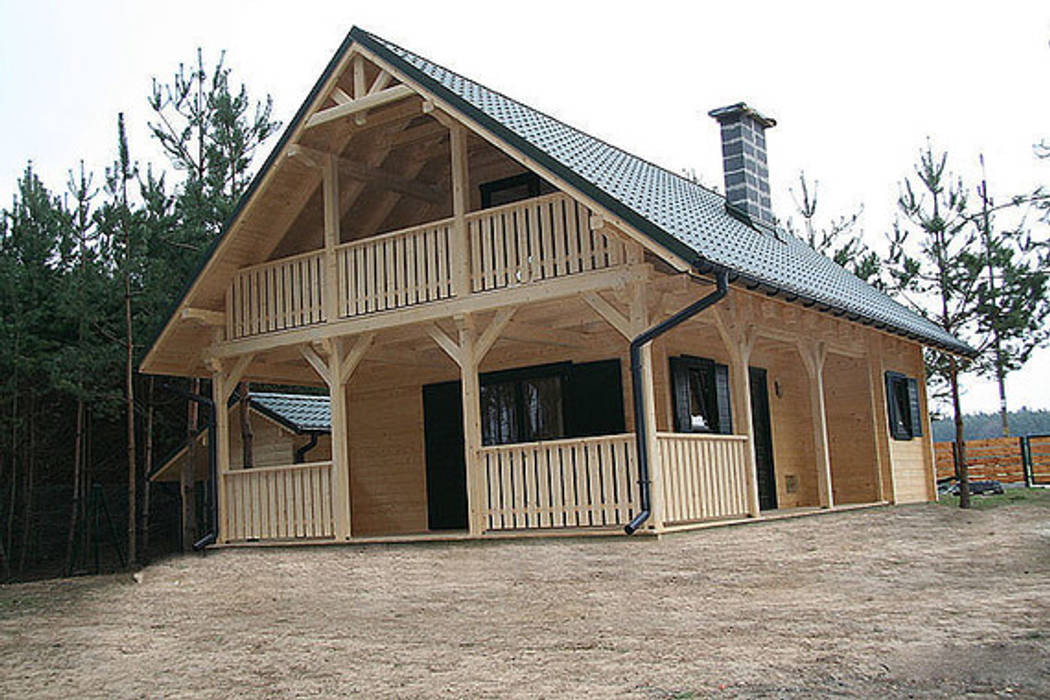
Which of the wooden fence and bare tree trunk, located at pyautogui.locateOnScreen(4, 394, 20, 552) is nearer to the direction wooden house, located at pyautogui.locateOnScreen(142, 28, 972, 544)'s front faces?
the bare tree trunk

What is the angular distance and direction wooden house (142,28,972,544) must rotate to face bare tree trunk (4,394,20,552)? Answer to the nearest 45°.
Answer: approximately 90° to its right

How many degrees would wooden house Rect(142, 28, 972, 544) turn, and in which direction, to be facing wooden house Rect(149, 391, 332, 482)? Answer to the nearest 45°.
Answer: approximately 90° to its right

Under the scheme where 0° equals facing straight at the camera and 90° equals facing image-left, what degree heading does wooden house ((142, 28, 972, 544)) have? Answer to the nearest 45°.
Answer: approximately 45°

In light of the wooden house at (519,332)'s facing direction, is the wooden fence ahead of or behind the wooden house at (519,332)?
behind

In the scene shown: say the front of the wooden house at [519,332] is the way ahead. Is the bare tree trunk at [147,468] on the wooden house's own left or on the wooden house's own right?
on the wooden house's own right

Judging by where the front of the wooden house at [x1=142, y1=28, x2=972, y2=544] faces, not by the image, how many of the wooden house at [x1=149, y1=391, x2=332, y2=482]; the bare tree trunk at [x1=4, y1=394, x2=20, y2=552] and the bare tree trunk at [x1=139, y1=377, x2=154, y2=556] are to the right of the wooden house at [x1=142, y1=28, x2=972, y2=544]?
3
